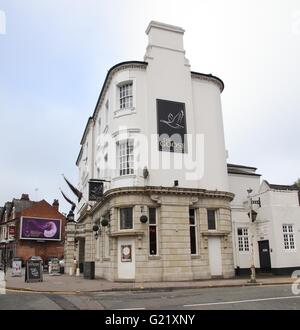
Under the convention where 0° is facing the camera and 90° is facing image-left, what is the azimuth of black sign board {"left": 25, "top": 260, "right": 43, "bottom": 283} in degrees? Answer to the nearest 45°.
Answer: approximately 0°

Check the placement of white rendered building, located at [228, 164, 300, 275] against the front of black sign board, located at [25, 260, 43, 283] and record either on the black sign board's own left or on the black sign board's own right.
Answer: on the black sign board's own left

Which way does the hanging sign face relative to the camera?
toward the camera

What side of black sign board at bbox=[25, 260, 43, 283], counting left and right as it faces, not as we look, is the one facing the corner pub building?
left

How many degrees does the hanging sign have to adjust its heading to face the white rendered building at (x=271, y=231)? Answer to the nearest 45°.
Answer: approximately 90° to its left
